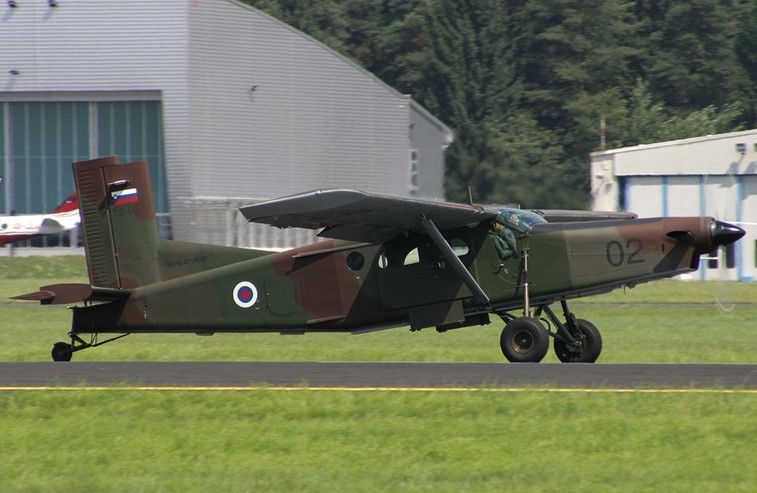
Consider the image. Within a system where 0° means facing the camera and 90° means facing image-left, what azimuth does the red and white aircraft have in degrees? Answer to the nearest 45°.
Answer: approximately 90°

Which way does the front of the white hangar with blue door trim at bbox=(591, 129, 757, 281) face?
toward the camera

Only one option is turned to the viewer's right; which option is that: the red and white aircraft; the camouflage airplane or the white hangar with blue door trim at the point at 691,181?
the camouflage airplane

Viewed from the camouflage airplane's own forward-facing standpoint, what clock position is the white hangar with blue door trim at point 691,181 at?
The white hangar with blue door trim is roughly at 10 o'clock from the camouflage airplane.

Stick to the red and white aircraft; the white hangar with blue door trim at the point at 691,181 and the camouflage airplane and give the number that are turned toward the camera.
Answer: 1

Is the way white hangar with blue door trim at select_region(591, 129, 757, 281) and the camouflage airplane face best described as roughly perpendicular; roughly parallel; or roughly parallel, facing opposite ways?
roughly perpendicular

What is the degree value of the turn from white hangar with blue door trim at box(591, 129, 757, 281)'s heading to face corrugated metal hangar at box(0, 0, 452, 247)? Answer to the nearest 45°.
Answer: approximately 90° to its right

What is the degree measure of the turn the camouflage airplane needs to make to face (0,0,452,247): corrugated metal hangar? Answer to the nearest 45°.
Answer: approximately 90° to its left

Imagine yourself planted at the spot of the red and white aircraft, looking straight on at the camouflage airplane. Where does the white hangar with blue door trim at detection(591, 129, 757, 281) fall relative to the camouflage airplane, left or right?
left

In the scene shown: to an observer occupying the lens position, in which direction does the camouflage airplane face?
facing to the right of the viewer

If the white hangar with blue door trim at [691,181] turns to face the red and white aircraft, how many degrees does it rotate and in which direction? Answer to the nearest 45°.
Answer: approximately 90° to its right

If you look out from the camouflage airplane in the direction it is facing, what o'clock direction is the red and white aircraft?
The red and white aircraft is roughly at 8 o'clock from the camouflage airplane.

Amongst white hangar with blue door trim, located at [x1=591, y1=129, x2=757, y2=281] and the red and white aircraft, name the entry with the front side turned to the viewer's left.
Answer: the red and white aircraft

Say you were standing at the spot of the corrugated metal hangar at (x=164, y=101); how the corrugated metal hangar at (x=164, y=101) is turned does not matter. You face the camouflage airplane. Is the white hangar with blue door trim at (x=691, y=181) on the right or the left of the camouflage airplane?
left

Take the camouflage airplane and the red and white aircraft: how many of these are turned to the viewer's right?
1
